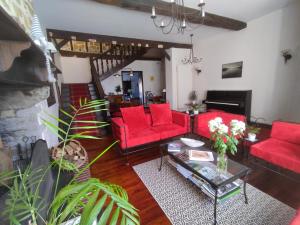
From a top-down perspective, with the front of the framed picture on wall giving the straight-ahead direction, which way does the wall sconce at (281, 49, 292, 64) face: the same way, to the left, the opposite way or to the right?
the same way

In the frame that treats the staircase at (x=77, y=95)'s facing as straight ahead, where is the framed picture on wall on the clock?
The framed picture on wall is roughly at 10 o'clock from the staircase.

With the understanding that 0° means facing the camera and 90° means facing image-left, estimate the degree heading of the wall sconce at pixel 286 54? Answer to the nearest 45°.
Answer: approximately 45°

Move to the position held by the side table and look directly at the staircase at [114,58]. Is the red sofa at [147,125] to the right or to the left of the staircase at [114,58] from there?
left

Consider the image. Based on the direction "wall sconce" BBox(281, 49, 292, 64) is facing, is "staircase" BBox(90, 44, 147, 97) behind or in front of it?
in front

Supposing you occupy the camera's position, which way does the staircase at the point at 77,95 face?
facing the viewer

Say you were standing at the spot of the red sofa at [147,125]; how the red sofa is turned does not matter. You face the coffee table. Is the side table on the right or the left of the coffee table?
left

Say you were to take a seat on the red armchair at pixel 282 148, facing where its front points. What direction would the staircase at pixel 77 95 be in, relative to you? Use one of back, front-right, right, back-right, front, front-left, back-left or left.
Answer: front-right

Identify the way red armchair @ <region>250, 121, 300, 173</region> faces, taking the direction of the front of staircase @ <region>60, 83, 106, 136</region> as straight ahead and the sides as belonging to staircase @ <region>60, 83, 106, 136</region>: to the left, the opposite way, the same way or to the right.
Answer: to the right

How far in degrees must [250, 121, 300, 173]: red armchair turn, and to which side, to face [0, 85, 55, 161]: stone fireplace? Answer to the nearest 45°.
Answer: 0° — it already faces it

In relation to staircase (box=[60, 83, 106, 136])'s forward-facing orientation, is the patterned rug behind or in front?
in front

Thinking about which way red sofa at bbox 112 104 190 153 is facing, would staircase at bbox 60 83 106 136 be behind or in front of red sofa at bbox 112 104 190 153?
behind

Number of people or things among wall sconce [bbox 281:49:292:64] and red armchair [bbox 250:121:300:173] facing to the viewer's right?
0

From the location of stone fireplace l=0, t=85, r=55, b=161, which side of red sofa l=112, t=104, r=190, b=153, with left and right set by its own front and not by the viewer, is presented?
right

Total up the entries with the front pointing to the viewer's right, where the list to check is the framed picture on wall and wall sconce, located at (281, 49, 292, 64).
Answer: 0

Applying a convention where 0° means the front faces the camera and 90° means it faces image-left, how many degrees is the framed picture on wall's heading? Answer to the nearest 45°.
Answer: approximately 45°

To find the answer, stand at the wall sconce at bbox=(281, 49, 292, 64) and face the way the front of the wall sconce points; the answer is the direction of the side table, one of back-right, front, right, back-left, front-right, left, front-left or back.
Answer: front-left
